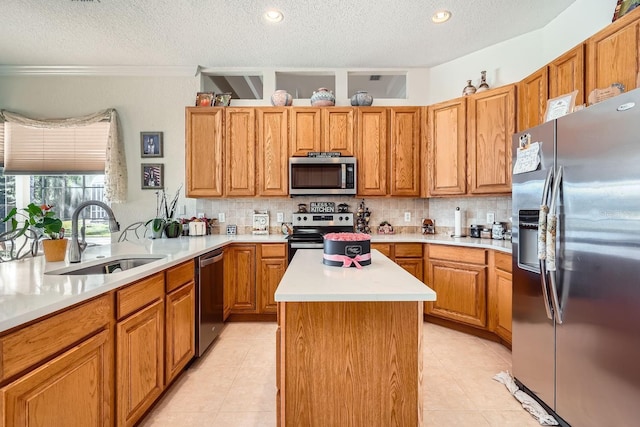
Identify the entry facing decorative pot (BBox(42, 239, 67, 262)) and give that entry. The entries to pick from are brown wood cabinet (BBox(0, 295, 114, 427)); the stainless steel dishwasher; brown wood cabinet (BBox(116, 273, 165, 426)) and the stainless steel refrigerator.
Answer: the stainless steel refrigerator

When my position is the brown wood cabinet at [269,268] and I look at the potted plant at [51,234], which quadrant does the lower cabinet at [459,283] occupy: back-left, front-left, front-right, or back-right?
back-left

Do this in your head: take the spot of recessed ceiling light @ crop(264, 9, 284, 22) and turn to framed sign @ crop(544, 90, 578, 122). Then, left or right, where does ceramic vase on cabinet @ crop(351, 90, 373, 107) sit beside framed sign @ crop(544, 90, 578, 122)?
left

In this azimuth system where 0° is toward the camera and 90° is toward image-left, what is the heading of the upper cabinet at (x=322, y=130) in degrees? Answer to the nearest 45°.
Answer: approximately 0°

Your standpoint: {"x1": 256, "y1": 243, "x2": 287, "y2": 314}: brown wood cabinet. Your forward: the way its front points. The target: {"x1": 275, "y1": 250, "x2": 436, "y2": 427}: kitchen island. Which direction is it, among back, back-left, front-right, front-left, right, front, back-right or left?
front

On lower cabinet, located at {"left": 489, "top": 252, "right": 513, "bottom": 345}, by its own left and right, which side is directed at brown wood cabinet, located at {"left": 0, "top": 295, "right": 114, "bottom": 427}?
front

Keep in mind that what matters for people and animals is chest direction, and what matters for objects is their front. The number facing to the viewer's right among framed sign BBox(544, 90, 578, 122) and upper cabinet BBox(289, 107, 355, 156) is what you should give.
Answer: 0

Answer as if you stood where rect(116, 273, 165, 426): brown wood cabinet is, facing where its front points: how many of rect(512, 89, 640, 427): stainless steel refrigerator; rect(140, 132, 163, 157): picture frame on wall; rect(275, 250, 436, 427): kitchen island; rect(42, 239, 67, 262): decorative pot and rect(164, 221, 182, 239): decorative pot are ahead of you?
2

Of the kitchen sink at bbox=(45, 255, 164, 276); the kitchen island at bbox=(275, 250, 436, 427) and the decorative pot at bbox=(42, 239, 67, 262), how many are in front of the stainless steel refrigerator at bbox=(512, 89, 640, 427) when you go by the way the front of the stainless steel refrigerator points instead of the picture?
3

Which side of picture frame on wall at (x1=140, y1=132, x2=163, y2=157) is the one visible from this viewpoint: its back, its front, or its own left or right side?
front

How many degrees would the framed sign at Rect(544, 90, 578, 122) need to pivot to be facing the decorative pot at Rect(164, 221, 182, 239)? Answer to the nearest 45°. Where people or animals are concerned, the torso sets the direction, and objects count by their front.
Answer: approximately 45° to its right

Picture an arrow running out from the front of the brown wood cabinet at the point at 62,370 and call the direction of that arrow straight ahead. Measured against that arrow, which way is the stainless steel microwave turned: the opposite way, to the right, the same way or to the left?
to the right

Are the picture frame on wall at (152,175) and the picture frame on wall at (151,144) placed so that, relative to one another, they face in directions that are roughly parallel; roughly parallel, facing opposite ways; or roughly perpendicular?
roughly parallel

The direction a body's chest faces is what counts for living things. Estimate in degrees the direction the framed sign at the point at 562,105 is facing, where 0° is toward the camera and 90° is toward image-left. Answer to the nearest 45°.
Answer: approximately 45°

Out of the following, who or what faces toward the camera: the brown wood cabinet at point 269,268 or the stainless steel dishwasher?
the brown wood cabinet

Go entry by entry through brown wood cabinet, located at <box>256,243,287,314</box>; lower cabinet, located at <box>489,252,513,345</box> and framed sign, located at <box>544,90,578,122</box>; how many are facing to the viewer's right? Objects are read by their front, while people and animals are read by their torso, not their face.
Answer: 0

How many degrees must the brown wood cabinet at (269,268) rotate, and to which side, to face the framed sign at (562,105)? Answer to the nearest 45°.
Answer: approximately 45° to its left

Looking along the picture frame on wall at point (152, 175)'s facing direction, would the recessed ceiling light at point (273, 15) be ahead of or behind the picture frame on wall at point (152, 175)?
ahead

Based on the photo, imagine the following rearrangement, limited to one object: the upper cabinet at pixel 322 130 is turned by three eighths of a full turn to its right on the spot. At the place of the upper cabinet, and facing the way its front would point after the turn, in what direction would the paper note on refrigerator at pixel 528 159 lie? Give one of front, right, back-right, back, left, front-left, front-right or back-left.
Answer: back

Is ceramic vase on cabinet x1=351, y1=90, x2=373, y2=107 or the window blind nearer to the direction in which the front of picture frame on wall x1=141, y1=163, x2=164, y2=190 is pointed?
the ceramic vase on cabinet
